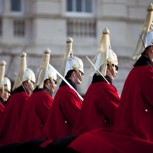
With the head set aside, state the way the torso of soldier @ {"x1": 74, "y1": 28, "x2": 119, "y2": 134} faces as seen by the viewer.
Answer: to the viewer's right

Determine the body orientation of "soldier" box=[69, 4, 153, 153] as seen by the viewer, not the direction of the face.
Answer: to the viewer's right

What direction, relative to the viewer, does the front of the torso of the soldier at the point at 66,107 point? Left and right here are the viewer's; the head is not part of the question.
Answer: facing to the right of the viewer

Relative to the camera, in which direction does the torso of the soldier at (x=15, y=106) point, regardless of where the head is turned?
to the viewer's right
